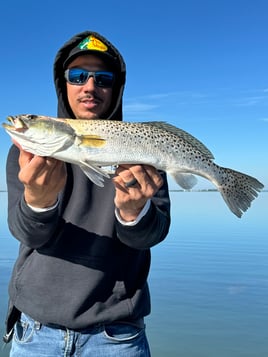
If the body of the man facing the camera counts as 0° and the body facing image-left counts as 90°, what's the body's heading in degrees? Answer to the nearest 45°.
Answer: approximately 0°
